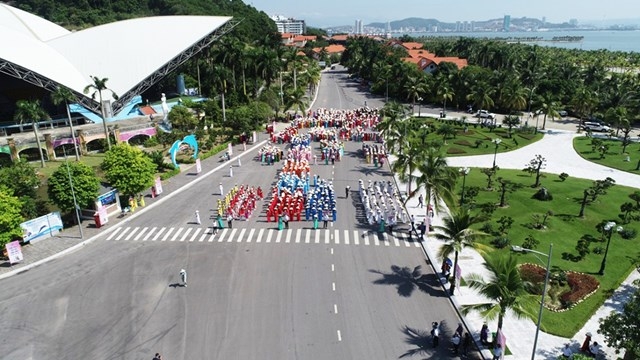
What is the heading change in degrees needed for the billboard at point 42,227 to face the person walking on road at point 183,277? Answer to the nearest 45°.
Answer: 0° — it already faces them

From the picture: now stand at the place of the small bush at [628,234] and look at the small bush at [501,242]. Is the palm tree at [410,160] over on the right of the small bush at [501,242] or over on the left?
right

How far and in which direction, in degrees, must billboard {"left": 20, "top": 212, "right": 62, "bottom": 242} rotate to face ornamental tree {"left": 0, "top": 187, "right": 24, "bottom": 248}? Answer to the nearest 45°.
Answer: approximately 90° to its right

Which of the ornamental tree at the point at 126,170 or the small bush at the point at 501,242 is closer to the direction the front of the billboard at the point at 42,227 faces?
the small bush

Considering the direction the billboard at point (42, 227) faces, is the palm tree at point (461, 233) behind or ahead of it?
ahead

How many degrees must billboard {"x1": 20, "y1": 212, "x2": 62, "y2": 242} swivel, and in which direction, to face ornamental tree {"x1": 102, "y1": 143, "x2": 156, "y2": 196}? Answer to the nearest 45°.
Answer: approximately 45° to its left

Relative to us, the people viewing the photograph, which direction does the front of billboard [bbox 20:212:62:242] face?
facing the viewer and to the right of the viewer
